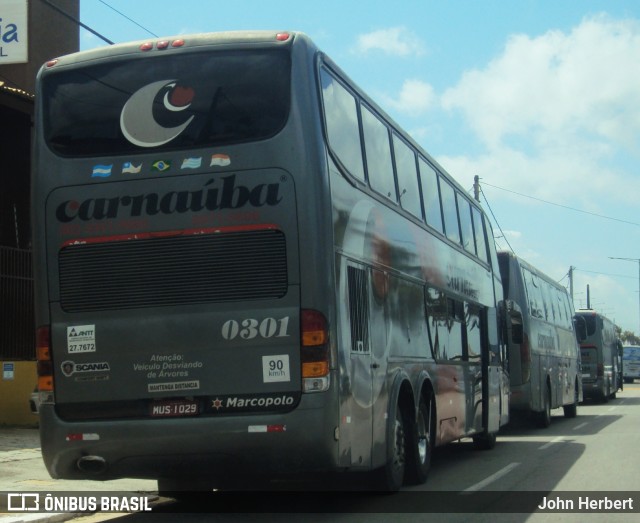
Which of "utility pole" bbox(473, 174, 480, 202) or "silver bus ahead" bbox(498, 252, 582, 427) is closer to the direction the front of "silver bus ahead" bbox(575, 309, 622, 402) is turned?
the utility pole

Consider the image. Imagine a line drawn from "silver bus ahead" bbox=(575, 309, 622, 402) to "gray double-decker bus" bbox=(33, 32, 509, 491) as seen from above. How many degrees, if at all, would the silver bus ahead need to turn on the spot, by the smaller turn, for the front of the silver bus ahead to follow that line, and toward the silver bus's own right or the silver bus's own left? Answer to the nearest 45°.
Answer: approximately 180°

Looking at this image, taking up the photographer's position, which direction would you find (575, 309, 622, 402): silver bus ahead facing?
facing away from the viewer

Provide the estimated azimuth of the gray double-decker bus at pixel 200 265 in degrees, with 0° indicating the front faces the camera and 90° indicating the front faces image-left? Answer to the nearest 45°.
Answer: approximately 180°

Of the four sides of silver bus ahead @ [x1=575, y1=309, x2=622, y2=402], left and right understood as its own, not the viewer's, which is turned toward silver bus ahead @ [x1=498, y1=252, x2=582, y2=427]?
back

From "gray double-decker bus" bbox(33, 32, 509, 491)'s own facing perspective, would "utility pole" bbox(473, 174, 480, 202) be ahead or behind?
ahead

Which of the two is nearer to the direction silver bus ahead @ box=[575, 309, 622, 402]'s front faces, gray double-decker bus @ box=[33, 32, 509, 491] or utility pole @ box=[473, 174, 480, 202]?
the utility pole

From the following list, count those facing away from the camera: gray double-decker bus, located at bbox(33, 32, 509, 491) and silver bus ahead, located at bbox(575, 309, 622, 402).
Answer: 2
